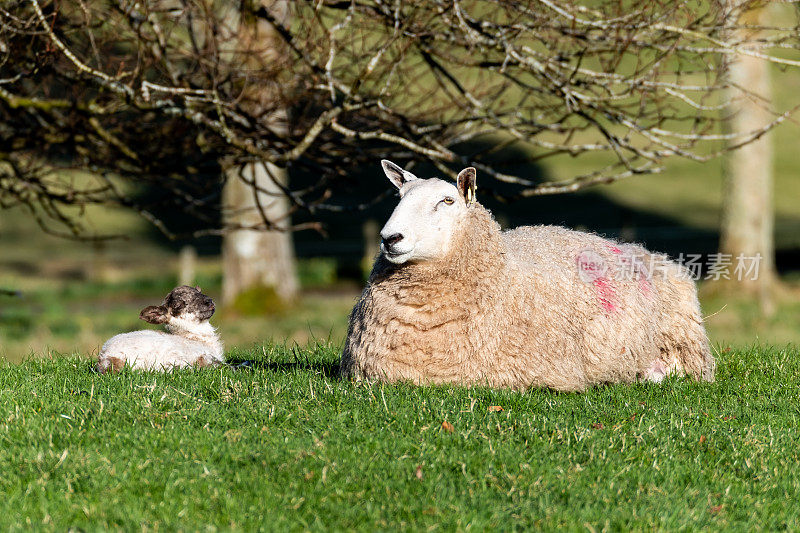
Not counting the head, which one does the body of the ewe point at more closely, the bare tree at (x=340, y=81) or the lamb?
the lamb

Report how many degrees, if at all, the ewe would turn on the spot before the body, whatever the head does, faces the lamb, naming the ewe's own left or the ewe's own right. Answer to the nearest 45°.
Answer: approximately 45° to the ewe's own right

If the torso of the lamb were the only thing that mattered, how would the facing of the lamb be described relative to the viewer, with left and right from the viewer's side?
facing to the right of the viewer

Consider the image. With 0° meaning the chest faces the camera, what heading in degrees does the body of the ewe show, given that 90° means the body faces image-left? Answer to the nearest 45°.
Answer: approximately 45°

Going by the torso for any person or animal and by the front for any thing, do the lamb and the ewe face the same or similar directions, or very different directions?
very different directions

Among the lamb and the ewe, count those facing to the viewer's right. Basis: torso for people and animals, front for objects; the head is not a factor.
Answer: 1

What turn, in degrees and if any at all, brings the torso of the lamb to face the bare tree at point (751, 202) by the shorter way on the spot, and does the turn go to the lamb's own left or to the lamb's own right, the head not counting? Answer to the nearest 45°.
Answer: approximately 45° to the lamb's own left

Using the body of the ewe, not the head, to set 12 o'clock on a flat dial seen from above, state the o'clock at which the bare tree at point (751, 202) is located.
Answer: The bare tree is roughly at 5 o'clock from the ewe.
